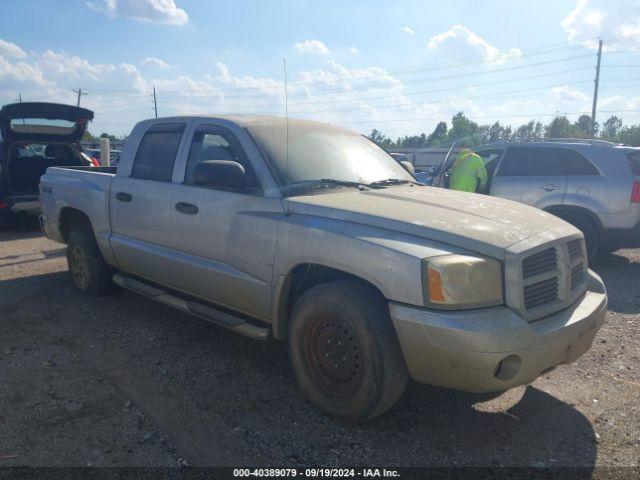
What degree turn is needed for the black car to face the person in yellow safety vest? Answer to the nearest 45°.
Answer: approximately 135° to its right

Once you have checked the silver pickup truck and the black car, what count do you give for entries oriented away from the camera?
1

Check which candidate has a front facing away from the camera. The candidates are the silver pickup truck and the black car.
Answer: the black car

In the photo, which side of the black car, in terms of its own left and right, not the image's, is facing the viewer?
back

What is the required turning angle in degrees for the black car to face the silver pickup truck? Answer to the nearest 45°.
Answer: approximately 180°

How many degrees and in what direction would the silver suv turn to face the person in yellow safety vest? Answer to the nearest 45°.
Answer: approximately 45° to its left

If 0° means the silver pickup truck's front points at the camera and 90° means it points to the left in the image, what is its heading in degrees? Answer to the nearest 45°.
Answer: approximately 315°

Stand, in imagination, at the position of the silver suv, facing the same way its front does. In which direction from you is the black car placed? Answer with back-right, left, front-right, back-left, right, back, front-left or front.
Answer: front-left

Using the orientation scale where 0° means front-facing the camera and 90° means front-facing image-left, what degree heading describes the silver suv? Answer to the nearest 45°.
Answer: approximately 135°

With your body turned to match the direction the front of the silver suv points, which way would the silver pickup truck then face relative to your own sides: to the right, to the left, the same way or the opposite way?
the opposite way

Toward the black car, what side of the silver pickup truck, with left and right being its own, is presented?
back

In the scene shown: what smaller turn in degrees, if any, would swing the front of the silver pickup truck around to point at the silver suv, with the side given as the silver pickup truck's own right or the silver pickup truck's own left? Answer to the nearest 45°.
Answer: approximately 90° to the silver pickup truck's own left
